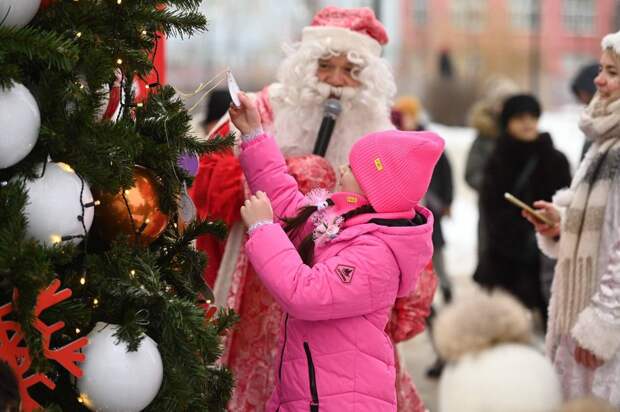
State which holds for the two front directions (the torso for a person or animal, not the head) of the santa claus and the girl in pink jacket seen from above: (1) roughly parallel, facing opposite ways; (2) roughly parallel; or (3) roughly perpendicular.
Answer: roughly perpendicular

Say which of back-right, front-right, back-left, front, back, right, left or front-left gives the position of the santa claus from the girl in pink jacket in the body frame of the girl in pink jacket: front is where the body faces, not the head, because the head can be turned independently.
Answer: right

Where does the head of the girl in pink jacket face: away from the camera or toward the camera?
away from the camera

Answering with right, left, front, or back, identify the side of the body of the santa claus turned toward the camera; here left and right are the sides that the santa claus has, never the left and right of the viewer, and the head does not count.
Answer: front

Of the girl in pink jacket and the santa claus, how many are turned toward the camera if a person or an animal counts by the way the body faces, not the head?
1

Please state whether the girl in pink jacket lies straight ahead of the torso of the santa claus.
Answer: yes

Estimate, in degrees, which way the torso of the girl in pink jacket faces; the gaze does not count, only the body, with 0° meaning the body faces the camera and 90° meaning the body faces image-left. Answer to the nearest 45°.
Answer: approximately 90°

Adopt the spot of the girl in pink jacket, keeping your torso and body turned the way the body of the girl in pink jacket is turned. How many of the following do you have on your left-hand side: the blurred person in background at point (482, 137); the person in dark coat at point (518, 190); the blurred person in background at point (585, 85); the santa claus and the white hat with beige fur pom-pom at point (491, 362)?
1

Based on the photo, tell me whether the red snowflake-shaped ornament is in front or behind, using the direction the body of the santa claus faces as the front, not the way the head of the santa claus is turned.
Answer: in front

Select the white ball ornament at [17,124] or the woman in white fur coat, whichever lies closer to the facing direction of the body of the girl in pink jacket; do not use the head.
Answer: the white ball ornament

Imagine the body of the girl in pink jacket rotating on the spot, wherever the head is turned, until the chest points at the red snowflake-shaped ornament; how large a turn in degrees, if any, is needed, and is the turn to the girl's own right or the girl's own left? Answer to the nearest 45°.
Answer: approximately 45° to the girl's own left
